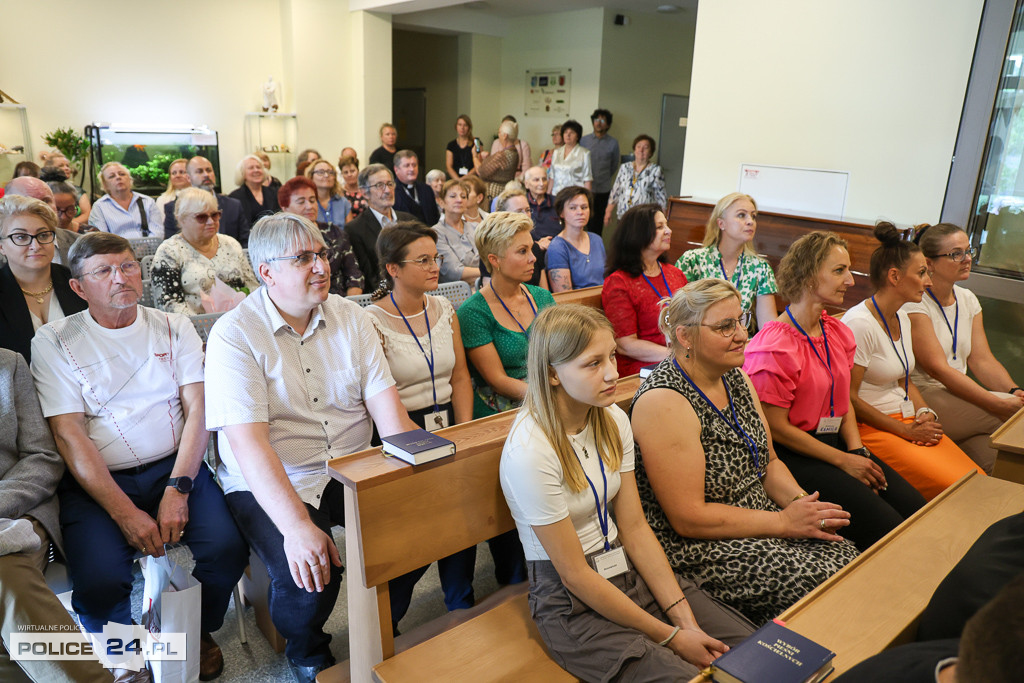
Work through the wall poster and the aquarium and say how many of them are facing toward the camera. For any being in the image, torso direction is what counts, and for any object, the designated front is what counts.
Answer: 2

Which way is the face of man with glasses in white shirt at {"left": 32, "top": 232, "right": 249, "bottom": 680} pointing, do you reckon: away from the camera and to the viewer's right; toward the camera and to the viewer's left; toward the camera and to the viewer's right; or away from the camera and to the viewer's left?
toward the camera and to the viewer's right

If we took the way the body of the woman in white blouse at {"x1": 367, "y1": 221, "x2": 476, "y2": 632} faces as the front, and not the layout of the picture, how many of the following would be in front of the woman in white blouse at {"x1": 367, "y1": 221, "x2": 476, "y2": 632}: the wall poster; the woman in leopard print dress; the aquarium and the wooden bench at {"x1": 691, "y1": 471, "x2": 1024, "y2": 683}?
2

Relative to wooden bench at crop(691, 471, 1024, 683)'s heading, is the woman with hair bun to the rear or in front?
to the rear

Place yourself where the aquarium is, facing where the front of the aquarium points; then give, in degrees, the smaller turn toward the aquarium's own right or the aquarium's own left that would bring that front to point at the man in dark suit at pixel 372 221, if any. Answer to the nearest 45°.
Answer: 0° — it already faces them

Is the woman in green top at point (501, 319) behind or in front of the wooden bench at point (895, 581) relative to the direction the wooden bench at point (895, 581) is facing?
behind

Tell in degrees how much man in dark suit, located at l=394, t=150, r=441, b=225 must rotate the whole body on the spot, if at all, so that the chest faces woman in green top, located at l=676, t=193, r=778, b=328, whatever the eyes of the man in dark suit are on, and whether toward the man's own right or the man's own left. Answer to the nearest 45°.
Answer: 0° — they already face them

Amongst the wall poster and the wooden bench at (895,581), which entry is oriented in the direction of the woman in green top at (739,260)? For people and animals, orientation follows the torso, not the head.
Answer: the wall poster

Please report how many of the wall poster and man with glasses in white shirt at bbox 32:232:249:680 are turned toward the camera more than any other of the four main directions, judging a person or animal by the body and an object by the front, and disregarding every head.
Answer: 2

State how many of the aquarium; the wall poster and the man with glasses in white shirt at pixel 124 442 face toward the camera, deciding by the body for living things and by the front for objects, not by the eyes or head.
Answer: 3

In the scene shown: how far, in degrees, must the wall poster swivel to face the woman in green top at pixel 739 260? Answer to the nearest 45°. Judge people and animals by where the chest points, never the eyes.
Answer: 0° — it already faces them
